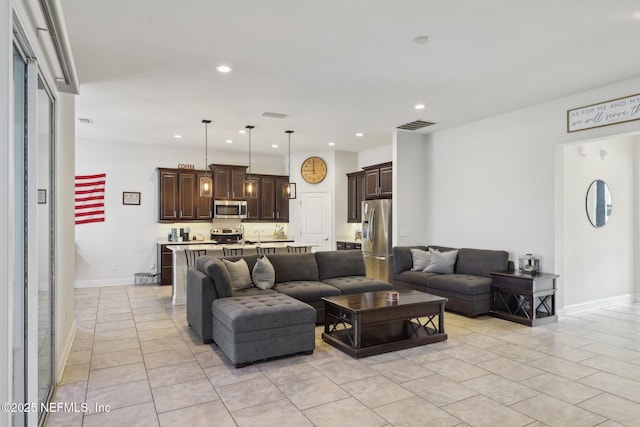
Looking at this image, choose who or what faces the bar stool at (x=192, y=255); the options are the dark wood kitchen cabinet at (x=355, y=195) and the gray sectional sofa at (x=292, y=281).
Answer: the dark wood kitchen cabinet

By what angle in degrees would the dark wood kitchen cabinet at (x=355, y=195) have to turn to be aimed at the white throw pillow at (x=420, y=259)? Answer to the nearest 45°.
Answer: approximately 90° to its left

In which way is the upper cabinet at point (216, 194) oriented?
toward the camera

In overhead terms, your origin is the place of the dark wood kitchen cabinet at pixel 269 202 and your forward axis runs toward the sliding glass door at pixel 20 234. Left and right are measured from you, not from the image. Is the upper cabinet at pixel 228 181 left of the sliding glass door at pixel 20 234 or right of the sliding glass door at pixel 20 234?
right

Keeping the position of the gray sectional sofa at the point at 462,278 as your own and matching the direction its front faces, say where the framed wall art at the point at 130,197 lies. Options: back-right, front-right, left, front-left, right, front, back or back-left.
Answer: front-right

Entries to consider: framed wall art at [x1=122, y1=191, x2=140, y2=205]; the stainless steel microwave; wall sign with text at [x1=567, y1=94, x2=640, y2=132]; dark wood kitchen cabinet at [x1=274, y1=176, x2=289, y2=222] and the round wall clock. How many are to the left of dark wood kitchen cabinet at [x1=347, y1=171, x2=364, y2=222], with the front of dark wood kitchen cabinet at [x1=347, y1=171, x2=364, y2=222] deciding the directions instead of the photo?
1

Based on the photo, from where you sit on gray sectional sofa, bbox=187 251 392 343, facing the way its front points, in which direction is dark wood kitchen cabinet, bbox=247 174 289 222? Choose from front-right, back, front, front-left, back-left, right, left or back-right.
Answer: back-left

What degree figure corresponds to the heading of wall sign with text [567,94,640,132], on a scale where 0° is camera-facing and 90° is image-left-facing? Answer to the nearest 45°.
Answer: approximately 45°

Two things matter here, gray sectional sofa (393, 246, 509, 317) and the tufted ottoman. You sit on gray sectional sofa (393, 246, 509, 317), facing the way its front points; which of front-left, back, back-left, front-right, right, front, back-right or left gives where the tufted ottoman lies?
front

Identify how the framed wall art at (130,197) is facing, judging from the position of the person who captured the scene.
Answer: facing the viewer

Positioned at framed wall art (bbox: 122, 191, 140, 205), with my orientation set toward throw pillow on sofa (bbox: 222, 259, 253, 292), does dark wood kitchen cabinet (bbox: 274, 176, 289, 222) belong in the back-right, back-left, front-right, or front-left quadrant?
front-left

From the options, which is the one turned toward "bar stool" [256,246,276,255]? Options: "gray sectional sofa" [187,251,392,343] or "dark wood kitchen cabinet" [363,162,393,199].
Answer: the dark wood kitchen cabinet

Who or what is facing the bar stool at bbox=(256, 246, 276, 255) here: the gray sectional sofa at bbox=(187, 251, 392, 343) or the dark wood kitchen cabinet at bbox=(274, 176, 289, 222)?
the dark wood kitchen cabinet

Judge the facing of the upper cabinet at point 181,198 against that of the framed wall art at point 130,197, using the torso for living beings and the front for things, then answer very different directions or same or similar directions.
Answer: same or similar directions

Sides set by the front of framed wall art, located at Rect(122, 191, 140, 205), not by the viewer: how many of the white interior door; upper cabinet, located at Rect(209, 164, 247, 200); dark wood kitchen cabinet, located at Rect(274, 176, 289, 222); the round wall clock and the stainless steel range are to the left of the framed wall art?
5

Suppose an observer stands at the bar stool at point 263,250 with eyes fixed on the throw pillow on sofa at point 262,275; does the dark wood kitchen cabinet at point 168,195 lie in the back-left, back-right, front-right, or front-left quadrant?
back-right

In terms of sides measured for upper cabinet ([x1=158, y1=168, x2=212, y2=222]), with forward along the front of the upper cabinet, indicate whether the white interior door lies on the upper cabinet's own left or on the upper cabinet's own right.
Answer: on the upper cabinet's own left

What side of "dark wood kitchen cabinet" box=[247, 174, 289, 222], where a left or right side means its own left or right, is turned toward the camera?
front

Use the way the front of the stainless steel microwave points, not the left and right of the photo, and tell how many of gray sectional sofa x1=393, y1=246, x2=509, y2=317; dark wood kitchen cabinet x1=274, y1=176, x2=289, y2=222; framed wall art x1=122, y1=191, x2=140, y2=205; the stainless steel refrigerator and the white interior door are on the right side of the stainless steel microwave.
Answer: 1

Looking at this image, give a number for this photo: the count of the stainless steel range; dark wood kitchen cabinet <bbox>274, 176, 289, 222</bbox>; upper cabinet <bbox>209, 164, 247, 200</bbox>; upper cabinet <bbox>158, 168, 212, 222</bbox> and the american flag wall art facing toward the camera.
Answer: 5

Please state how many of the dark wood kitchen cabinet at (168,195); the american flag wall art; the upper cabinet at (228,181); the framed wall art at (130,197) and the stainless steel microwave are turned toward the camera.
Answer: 5

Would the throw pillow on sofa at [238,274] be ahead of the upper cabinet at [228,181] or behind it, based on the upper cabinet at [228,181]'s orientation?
ahead
